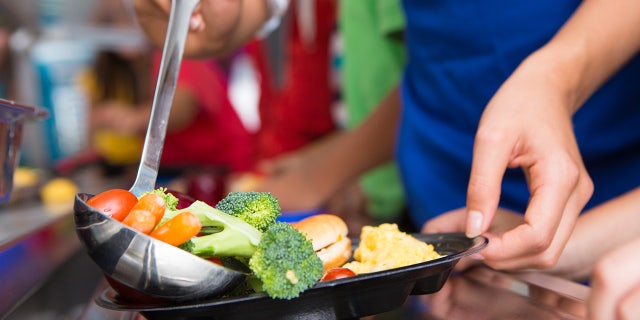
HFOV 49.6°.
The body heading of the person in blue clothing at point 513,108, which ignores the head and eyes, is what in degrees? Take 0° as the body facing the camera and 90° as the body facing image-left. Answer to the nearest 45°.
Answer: approximately 45°

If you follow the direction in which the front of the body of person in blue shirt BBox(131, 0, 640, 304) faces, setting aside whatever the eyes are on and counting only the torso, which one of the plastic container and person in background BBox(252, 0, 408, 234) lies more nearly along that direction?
the plastic container

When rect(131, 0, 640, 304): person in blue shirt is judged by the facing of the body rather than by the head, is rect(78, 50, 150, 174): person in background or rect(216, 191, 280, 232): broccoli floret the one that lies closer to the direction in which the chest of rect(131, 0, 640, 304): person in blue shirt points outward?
the broccoli floret

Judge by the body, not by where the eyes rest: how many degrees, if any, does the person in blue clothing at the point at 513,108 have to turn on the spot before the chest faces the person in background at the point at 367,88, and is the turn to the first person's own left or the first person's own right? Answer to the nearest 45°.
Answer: approximately 135° to the first person's own right

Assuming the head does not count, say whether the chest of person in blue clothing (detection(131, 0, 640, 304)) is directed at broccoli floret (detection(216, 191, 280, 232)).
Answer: yes

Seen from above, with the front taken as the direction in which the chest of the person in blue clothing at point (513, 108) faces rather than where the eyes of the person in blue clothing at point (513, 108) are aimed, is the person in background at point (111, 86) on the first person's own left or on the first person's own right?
on the first person's own right
